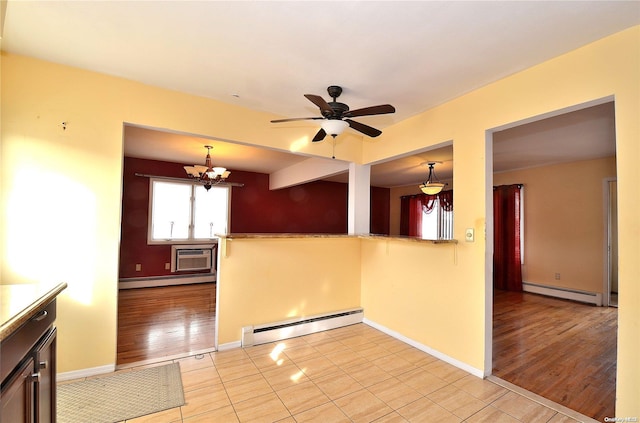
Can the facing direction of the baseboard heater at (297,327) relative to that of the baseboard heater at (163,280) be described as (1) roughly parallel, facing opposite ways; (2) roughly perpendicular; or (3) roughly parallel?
roughly parallel

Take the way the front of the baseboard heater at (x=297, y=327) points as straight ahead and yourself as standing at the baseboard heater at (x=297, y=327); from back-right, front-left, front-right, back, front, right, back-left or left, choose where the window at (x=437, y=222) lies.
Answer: left

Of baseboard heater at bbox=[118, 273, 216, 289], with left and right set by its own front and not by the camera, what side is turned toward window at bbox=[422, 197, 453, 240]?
left

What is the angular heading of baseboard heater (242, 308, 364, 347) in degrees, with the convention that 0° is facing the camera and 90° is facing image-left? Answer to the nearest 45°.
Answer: approximately 315°

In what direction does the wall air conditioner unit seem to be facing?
toward the camera

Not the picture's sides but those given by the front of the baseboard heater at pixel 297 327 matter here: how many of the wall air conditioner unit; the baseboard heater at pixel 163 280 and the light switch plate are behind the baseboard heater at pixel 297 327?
2

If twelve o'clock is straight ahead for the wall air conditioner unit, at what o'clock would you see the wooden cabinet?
The wooden cabinet is roughly at 12 o'clock from the wall air conditioner unit.

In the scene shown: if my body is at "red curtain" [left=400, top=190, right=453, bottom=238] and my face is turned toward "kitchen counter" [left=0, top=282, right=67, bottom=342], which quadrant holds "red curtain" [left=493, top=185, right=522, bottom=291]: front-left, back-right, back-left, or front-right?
front-left

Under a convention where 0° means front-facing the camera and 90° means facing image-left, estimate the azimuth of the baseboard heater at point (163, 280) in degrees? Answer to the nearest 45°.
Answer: approximately 0°

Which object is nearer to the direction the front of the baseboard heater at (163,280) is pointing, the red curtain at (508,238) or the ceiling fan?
the ceiling fan

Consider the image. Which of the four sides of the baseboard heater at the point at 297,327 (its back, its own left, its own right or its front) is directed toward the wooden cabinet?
right

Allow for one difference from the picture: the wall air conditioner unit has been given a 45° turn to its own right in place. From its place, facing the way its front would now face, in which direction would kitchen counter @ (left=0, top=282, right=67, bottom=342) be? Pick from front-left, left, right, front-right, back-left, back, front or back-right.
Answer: front-left

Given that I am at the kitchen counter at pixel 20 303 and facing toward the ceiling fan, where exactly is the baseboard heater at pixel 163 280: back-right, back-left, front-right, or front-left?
front-left

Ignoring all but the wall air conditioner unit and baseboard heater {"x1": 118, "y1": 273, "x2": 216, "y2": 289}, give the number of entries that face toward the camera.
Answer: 2

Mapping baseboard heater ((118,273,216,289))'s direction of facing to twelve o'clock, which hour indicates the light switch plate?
The light switch plate is roughly at 11 o'clock from the baseboard heater.
